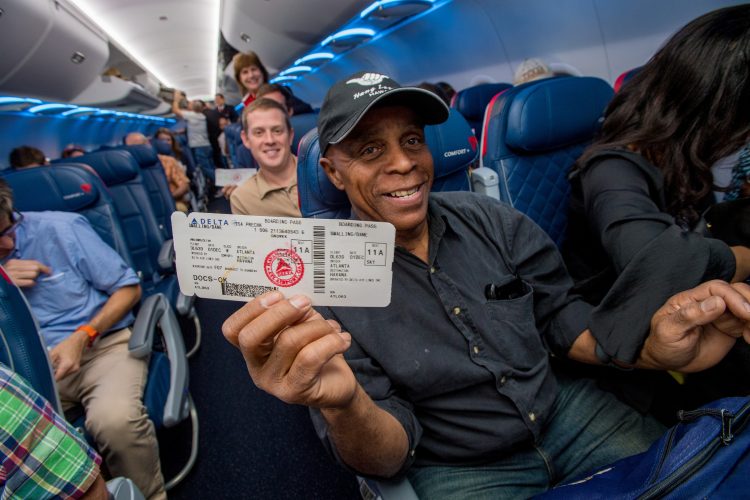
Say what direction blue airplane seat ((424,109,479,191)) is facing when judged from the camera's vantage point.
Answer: facing the viewer and to the right of the viewer

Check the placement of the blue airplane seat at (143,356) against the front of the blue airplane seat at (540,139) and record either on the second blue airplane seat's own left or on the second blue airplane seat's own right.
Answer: on the second blue airplane seat's own right

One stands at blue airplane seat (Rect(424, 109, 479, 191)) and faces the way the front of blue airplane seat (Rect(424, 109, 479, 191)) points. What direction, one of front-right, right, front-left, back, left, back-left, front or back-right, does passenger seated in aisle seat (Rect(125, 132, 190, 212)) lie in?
back

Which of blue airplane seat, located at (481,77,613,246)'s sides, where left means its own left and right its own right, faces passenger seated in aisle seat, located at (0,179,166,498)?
right

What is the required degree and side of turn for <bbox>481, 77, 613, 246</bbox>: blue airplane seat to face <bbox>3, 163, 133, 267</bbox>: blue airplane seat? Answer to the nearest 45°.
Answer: approximately 135° to its right

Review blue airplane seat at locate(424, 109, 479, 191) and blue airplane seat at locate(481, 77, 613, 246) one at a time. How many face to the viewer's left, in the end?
0

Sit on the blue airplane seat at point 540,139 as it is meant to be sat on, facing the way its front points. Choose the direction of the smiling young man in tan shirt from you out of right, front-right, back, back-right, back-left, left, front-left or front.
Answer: back-right

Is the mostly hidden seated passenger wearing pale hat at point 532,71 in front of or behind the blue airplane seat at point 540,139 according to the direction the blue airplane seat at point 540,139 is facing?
behind

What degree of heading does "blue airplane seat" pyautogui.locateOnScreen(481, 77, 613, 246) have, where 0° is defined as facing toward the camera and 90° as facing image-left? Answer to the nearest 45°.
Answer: approximately 315°
